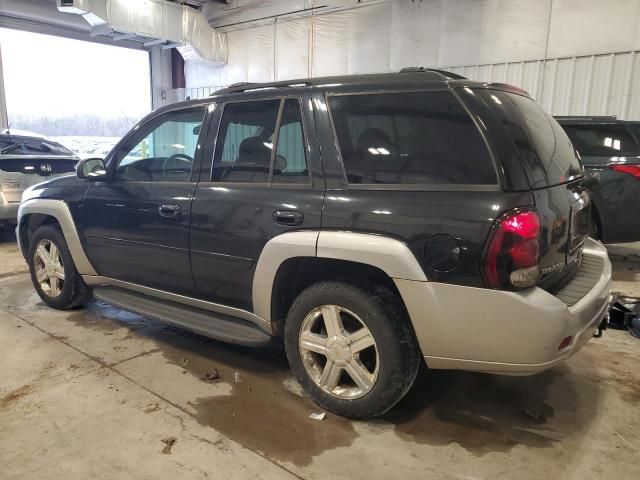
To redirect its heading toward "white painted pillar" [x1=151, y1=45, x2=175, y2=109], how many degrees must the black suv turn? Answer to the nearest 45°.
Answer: approximately 45° to its right

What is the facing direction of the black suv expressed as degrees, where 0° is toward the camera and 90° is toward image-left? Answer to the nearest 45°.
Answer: approximately 135°

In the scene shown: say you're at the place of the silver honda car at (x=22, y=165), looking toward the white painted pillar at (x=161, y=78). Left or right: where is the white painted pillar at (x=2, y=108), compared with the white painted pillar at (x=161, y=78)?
left

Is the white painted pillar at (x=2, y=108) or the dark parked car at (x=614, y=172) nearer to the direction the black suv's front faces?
the white painted pillar

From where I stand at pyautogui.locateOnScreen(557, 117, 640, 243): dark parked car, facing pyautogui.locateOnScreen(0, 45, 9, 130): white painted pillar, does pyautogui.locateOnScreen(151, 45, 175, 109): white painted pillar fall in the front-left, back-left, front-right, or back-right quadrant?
front-right

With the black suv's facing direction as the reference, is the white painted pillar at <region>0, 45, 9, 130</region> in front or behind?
in front

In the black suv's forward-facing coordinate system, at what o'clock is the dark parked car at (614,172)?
The dark parked car is roughly at 3 o'clock from the black suv.

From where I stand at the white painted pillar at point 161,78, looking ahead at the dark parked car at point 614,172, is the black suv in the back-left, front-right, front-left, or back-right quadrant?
front-right

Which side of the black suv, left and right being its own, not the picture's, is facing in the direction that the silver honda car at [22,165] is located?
front

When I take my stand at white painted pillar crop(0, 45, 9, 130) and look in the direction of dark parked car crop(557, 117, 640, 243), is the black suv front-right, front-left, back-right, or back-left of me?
front-right
